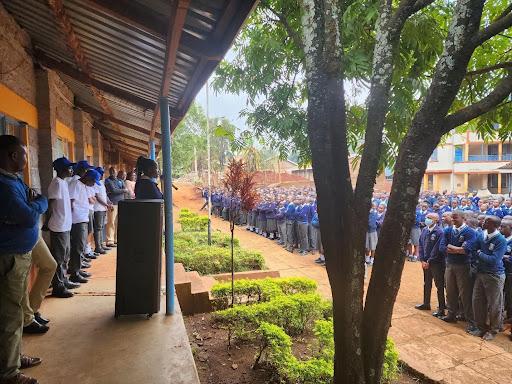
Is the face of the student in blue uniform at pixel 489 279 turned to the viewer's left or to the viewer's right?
to the viewer's left

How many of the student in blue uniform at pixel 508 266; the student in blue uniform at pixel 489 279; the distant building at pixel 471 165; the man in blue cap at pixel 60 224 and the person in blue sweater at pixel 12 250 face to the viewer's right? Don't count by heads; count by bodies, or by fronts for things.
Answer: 2

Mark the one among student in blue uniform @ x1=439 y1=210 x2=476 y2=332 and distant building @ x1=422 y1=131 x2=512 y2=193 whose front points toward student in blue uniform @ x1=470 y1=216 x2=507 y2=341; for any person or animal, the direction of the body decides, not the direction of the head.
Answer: the distant building

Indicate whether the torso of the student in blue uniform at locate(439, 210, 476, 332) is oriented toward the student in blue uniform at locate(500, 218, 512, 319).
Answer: no

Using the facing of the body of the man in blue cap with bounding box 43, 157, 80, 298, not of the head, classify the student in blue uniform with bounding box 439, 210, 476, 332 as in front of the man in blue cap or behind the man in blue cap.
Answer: in front

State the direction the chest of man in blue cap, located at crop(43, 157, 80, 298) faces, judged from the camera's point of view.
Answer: to the viewer's right

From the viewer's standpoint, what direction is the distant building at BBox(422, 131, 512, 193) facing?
toward the camera

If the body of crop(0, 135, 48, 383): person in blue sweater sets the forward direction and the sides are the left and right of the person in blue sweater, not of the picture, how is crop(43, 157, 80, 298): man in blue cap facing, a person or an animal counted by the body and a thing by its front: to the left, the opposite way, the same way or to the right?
the same way

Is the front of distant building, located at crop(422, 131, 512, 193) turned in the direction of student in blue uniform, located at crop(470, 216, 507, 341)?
yes

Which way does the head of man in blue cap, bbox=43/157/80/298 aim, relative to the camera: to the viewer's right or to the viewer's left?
to the viewer's right

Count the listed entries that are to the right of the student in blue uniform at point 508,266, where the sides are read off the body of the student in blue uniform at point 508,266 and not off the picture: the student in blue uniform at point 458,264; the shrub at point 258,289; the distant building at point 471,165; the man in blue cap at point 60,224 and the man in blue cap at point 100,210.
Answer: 1

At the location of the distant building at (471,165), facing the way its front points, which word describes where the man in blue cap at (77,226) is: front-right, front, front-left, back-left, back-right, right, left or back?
front

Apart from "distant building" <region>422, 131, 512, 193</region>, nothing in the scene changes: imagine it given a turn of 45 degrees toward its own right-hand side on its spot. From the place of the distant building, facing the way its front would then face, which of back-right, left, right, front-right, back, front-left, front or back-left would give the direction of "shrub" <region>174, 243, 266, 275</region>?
front-left

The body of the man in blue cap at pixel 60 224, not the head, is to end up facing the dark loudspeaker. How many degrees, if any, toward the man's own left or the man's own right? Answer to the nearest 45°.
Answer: approximately 45° to the man's own right

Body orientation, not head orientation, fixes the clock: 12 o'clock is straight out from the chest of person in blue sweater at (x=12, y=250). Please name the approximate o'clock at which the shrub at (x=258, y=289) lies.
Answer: The shrub is roughly at 11 o'clock from the person in blue sweater.

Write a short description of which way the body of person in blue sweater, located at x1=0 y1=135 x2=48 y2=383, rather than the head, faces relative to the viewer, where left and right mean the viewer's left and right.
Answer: facing to the right of the viewer

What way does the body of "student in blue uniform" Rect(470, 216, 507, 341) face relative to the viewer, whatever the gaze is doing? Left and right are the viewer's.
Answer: facing the viewer and to the left of the viewer

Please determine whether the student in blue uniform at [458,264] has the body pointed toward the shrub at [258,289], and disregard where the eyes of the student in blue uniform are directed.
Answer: yes

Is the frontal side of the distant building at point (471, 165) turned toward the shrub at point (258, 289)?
yes
